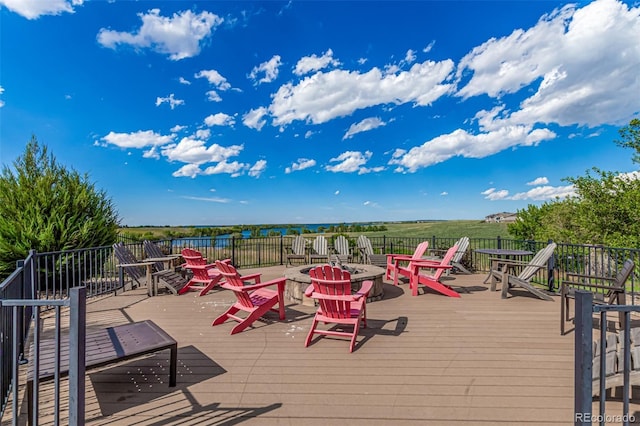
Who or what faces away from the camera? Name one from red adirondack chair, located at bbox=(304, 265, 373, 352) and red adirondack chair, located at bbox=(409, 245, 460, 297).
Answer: red adirondack chair, located at bbox=(304, 265, 373, 352)

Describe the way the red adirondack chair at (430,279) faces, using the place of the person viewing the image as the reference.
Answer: facing to the left of the viewer

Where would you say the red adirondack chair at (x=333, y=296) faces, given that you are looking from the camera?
facing away from the viewer

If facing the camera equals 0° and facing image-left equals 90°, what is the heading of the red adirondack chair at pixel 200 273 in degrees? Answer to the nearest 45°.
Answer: approximately 225°

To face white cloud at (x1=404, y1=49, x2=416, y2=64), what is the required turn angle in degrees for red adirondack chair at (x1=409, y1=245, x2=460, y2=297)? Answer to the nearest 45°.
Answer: approximately 90° to its right

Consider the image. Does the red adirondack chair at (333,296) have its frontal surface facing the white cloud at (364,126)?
yes

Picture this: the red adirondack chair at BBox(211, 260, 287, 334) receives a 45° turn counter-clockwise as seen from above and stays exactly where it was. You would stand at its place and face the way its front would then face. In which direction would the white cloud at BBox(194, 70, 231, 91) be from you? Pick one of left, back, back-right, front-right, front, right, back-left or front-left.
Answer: front

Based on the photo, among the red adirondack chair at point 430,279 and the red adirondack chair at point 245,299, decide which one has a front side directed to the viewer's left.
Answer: the red adirondack chair at point 430,279

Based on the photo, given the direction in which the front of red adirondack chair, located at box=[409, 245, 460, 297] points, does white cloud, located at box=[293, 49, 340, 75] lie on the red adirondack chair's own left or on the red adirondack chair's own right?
on the red adirondack chair's own right

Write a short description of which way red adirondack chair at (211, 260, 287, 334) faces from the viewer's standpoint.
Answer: facing away from the viewer and to the right of the viewer

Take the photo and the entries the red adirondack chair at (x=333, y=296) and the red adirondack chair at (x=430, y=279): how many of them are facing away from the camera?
1
